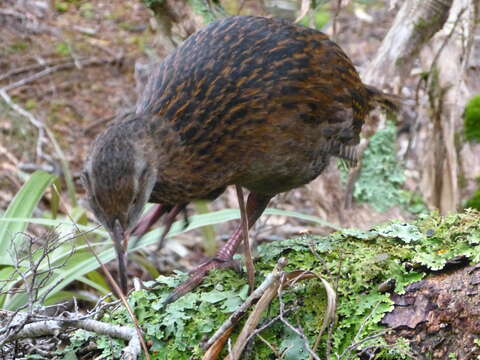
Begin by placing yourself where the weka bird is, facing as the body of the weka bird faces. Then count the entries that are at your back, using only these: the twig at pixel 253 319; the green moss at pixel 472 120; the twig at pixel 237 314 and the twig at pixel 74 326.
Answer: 1

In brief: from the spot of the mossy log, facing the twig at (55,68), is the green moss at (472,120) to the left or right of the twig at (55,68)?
right

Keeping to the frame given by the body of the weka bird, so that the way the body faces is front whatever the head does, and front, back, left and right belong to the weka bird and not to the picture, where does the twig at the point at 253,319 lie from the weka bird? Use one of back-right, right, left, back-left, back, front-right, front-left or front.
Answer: front-left

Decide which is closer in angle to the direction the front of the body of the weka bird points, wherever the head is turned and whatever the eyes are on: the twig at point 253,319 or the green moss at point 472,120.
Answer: the twig

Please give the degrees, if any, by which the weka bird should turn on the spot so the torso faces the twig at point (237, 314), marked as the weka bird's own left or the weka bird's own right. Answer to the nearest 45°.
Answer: approximately 45° to the weka bird's own left

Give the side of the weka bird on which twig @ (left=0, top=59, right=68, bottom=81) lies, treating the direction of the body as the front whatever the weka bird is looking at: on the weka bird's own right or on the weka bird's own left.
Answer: on the weka bird's own right

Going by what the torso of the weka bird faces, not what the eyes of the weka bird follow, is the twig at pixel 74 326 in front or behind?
in front

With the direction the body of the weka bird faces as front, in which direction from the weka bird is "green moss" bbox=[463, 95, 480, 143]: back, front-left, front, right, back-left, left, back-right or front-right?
back

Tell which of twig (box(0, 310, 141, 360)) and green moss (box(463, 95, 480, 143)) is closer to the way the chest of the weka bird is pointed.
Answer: the twig

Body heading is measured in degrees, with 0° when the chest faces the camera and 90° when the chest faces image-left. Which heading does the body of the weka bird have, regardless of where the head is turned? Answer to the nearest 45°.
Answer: approximately 45°
